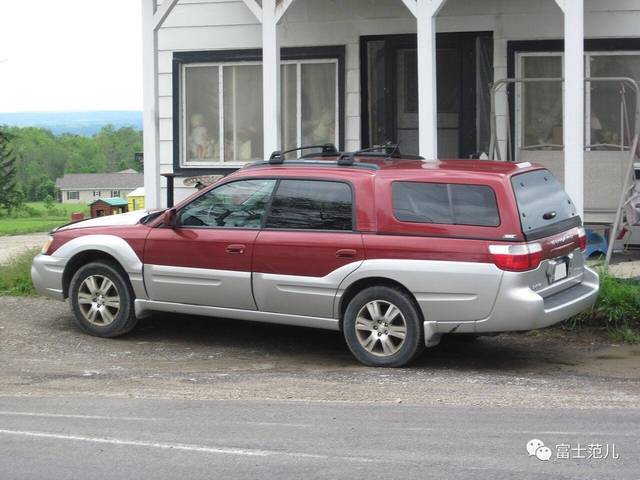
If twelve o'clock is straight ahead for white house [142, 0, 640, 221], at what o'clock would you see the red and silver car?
The red and silver car is roughly at 12 o'clock from the white house.

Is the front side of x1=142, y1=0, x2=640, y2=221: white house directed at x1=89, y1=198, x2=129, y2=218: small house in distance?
no

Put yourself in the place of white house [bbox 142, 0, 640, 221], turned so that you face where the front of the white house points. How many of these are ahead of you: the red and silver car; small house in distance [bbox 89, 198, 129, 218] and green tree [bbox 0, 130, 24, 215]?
1

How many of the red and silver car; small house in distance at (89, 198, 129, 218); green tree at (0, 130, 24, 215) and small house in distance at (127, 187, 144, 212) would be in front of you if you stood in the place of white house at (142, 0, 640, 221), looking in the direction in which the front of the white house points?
1

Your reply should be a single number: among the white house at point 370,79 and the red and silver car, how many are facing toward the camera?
1

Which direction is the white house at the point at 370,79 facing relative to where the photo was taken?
toward the camera

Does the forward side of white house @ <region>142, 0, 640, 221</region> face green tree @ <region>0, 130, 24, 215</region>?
no

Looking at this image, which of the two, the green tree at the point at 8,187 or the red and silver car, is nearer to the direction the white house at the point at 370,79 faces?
the red and silver car

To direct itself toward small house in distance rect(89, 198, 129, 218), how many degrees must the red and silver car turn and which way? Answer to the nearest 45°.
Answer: approximately 45° to its right

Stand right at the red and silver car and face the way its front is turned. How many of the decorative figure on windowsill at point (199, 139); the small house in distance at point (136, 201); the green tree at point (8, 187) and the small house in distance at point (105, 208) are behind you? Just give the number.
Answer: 0

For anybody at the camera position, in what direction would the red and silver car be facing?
facing away from the viewer and to the left of the viewer

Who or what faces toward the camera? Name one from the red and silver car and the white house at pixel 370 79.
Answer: the white house
